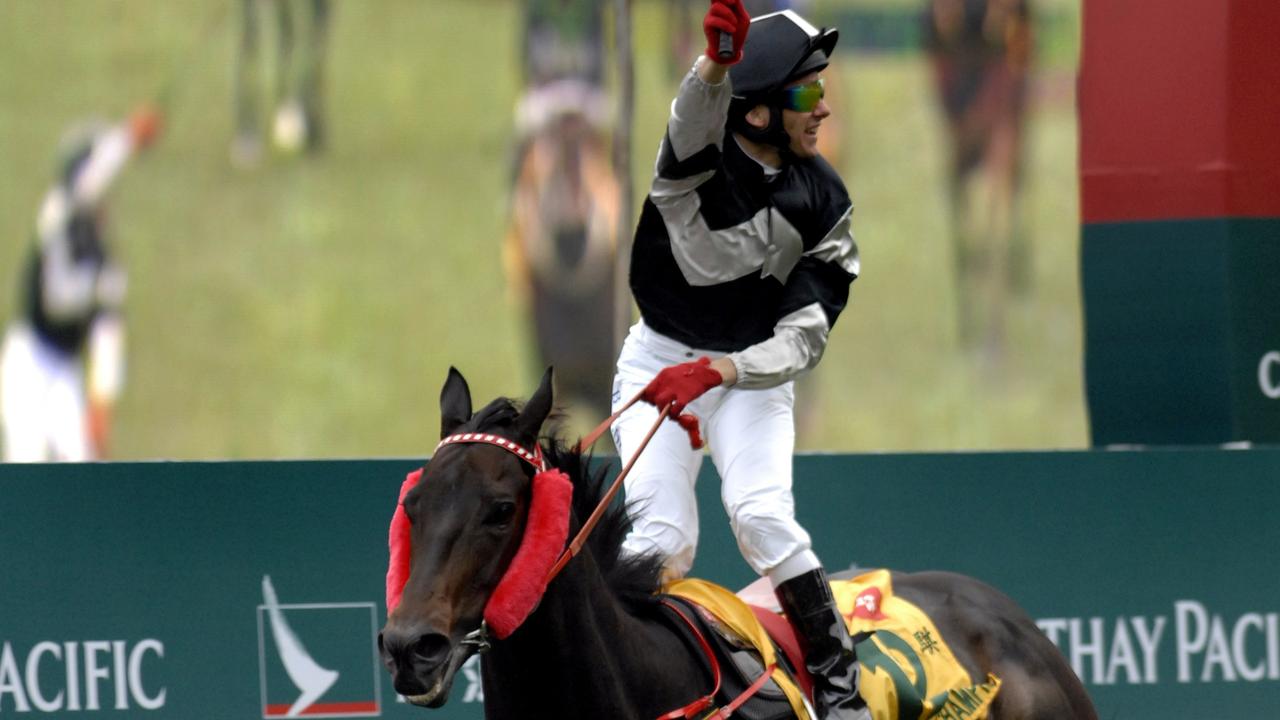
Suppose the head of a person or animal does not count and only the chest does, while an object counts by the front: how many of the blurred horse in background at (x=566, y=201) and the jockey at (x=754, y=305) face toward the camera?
2

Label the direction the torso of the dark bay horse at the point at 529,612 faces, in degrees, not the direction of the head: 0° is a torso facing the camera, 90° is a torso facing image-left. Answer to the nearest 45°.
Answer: approximately 45°

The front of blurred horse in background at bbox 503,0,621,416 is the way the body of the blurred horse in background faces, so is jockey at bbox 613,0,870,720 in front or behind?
in front
